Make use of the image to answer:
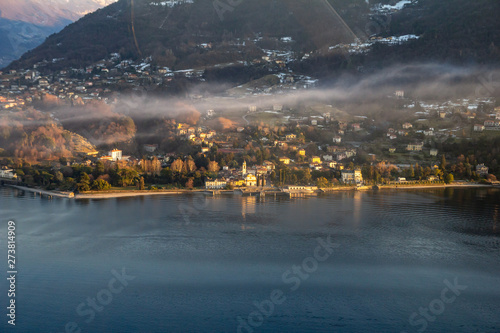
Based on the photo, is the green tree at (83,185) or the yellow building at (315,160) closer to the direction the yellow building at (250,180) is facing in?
the green tree

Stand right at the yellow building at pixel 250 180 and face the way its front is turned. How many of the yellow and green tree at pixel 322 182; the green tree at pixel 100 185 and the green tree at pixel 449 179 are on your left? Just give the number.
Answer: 2

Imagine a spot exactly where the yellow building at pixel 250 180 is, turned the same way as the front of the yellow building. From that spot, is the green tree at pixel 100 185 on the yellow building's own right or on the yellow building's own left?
on the yellow building's own right

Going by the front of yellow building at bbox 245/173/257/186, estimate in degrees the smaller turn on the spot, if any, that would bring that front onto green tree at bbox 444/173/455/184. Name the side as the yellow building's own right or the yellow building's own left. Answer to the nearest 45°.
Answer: approximately 90° to the yellow building's own left

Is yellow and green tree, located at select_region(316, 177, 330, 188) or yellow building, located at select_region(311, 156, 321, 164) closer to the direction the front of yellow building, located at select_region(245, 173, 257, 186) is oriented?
the yellow and green tree

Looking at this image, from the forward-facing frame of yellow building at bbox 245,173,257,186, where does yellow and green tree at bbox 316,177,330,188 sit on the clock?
The yellow and green tree is roughly at 9 o'clock from the yellow building.

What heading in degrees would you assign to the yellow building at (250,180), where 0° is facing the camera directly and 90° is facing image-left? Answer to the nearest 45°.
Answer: approximately 0°

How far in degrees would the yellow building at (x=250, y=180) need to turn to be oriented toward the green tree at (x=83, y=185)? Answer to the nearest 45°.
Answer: approximately 90° to its right

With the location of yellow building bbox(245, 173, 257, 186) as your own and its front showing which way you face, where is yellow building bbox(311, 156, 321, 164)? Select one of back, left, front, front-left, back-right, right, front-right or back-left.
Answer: back-left

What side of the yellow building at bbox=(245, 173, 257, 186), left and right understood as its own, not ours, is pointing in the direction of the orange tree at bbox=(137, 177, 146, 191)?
right

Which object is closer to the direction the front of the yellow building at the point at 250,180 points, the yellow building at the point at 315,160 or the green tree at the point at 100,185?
the green tree

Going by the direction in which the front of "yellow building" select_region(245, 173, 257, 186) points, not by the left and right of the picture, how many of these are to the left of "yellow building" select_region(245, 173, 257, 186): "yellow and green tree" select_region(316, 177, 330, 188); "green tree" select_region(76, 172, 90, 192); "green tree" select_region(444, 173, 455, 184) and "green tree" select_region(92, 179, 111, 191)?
2

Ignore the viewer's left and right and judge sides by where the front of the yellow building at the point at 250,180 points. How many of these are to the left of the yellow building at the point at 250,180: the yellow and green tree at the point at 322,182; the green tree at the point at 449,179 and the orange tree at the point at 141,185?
2
